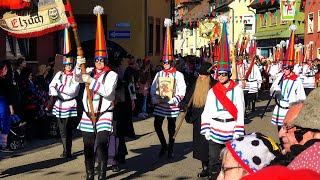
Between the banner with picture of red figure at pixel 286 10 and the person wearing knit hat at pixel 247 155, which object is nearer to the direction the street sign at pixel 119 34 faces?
the person wearing knit hat

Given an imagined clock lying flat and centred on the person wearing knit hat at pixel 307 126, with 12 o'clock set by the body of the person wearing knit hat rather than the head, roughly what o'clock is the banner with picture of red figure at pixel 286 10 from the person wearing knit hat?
The banner with picture of red figure is roughly at 3 o'clock from the person wearing knit hat.

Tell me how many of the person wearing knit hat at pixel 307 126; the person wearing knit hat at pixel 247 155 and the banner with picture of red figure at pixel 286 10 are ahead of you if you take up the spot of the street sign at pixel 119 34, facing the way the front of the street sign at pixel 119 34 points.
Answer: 2

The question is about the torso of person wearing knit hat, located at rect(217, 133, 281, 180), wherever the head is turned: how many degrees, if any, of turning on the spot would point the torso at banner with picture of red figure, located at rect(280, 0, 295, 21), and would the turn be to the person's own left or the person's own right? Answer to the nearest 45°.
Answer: approximately 90° to the person's own right

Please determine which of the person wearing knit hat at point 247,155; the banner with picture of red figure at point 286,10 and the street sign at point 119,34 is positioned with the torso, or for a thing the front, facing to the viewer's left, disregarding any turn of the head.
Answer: the person wearing knit hat

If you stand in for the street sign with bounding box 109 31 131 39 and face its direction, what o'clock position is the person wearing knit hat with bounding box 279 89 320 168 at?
The person wearing knit hat is roughly at 12 o'clock from the street sign.

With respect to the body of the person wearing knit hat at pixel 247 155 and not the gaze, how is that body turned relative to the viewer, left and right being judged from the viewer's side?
facing to the left of the viewer

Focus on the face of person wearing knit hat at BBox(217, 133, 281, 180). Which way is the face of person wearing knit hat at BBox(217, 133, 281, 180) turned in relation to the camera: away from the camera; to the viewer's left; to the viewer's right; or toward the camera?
to the viewer's left

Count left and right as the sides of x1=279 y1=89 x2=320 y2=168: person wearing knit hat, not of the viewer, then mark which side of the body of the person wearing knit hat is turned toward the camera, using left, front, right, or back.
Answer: left
